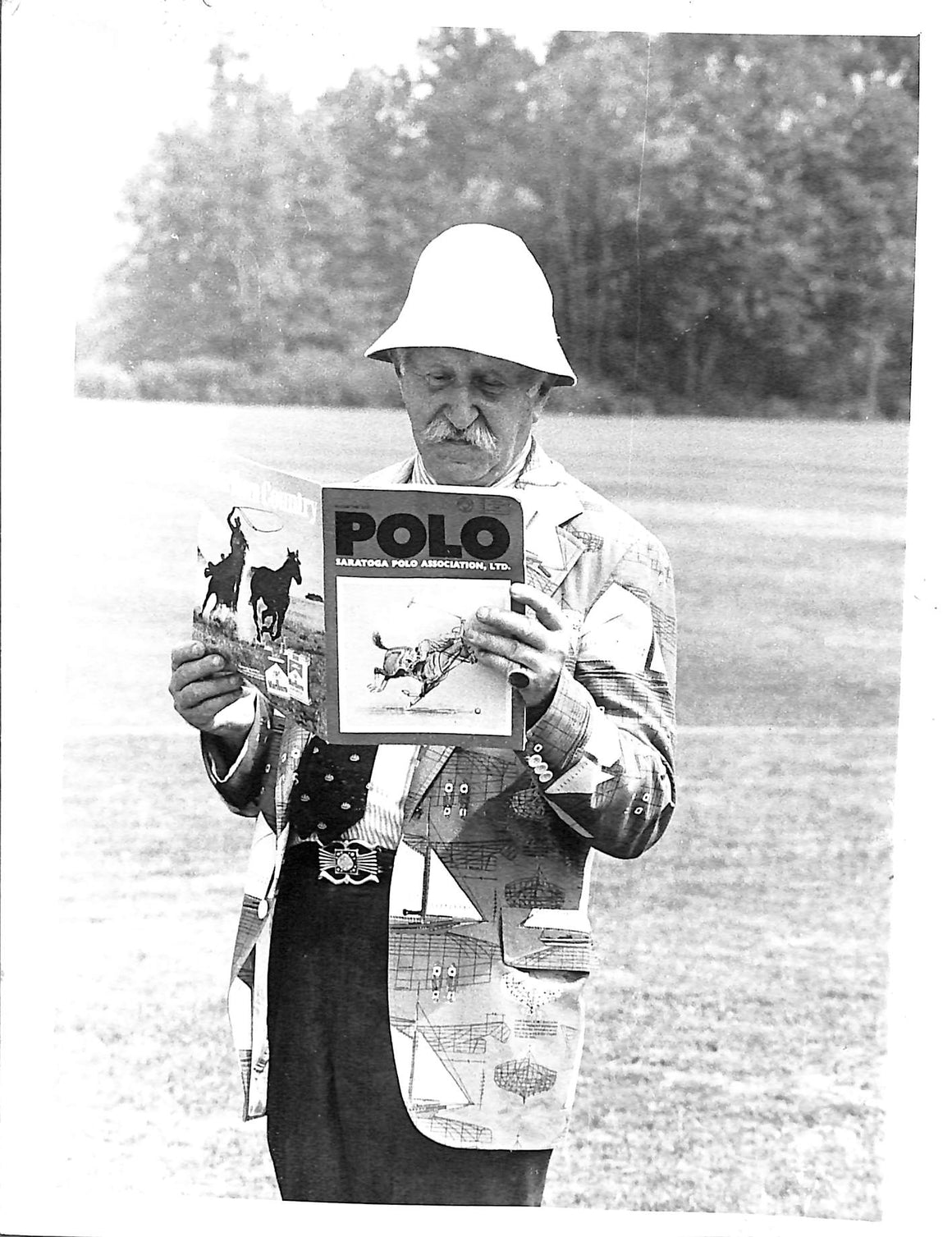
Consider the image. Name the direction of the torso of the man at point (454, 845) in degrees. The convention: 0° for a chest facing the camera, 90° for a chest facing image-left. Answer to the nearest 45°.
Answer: approximately 45°
